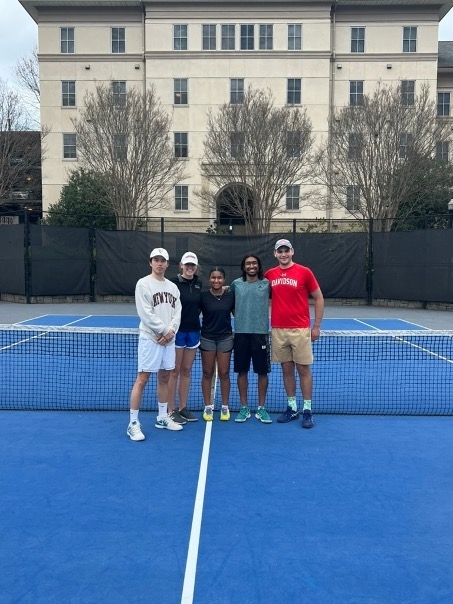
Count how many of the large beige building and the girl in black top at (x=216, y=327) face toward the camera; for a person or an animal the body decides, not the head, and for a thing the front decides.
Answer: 2

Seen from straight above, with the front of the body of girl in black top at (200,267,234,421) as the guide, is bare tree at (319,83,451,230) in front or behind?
behind

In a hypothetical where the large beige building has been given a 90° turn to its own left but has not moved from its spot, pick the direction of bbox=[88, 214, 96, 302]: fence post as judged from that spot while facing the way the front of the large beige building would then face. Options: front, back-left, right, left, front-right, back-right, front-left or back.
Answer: right

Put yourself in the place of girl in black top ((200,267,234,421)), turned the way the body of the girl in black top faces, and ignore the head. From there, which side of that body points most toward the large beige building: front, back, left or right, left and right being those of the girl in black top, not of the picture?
back

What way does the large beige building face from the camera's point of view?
toward the camera

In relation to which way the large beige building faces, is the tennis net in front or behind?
in front

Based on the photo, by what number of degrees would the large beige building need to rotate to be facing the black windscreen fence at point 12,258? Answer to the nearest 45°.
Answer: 0° — it already faces it

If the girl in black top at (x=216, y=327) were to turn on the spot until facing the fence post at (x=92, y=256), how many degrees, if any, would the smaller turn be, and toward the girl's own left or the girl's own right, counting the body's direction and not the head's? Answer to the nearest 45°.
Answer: approximately 180°

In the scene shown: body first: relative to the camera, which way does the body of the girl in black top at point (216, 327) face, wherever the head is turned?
toward the camera

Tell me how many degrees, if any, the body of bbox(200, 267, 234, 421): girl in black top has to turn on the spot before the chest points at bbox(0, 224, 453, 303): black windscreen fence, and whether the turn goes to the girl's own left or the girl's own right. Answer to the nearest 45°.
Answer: approximately 180°
